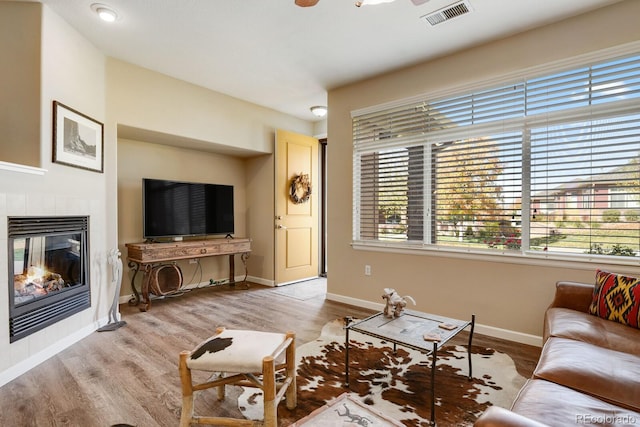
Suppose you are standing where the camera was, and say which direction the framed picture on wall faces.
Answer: facing the viewer and to the right of the viewer

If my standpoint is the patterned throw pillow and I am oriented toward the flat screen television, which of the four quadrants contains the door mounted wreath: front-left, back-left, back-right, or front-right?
front-right

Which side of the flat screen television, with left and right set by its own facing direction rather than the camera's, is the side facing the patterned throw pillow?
front

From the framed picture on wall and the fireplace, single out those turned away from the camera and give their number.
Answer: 0

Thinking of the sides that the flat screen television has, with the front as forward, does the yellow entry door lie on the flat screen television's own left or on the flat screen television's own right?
on the flat screen television's own left

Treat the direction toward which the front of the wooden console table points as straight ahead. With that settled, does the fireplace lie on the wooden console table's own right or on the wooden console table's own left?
on the wooden console table's own right

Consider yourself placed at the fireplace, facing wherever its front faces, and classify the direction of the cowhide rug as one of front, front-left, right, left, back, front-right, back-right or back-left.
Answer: front

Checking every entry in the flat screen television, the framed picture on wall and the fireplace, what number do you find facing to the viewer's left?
0

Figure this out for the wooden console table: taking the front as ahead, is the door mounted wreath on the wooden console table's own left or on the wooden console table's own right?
on the wooden console table's own left

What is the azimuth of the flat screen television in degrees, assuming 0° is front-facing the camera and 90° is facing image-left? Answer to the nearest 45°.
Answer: approximately 315°

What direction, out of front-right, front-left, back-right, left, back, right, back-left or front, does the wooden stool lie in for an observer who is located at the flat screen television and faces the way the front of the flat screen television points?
front-right

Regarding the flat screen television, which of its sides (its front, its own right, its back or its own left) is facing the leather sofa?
front
